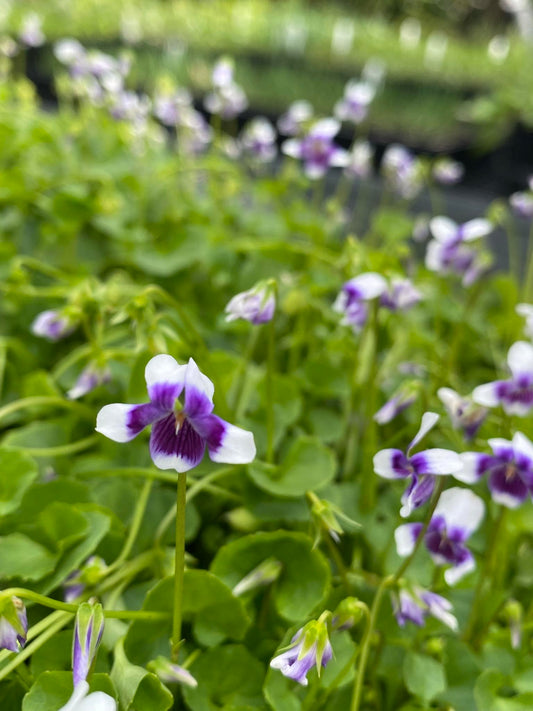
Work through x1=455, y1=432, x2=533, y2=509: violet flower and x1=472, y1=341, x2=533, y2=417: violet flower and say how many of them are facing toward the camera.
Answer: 2

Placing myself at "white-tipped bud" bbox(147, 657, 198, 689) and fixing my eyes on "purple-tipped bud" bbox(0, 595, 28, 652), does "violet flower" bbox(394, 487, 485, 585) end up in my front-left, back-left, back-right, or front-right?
back-right

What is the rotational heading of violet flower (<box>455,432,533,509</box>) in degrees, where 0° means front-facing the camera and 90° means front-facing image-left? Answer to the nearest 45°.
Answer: approximately 0°
